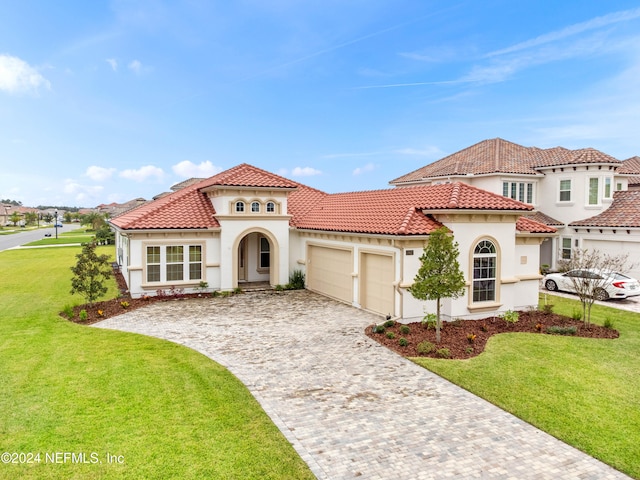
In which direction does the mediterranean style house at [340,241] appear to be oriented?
toward the camera

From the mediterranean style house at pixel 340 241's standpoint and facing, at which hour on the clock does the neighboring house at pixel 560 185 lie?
The neighboring house is roughly at 8 o'clock from the mediterranean style house.

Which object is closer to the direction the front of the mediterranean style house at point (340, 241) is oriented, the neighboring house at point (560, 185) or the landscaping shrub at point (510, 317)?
the landscaping shrub

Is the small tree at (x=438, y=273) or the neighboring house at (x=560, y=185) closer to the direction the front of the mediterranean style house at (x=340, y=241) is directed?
the small tree

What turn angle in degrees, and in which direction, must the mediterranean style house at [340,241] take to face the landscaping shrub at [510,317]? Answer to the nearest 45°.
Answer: approximately 45° to its left

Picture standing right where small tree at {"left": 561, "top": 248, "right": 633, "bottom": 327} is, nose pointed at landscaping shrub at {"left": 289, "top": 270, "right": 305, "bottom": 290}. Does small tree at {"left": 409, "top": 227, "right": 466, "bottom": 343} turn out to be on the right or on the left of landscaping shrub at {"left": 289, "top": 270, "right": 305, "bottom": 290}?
left

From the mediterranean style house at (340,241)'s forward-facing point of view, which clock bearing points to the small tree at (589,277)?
The small tree is roughly at 9 o'clock from the mediterranean style house.

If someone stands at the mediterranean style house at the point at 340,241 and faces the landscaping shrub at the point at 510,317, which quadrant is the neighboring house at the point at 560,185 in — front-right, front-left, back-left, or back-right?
front-left

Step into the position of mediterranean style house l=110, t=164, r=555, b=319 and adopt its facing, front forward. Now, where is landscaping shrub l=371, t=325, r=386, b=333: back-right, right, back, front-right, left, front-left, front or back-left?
front

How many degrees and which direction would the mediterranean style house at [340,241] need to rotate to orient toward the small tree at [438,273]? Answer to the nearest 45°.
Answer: approximately 45° to its left

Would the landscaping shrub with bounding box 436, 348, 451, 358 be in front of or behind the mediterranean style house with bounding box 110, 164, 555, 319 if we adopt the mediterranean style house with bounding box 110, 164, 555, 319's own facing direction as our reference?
in front

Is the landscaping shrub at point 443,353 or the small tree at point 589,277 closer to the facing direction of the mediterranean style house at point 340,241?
the landscaping shrub

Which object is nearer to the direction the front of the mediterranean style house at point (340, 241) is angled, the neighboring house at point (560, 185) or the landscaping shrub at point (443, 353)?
the landscaping shrub

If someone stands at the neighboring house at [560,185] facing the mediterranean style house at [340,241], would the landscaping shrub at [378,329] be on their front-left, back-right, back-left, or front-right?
front-left
